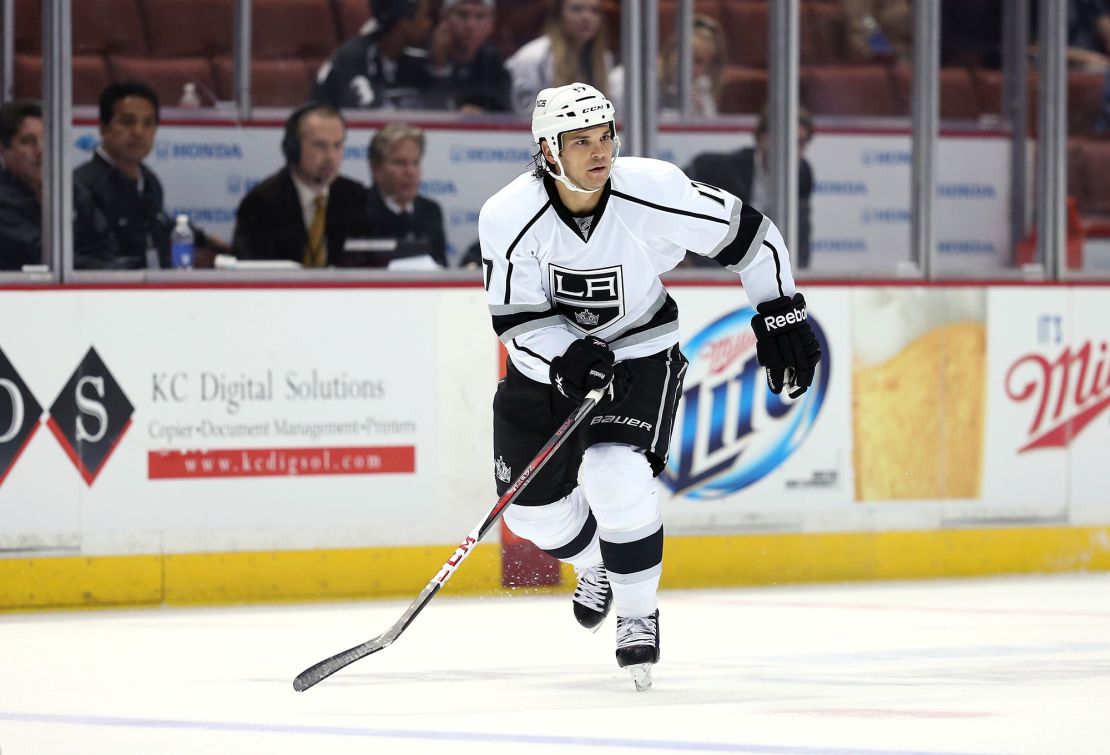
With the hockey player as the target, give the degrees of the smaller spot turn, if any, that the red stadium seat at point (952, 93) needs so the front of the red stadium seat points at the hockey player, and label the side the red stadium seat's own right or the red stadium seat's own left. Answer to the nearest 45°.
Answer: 0° — it already faces them

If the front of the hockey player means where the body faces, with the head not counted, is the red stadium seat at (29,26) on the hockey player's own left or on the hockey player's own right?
on the hockey player's own right

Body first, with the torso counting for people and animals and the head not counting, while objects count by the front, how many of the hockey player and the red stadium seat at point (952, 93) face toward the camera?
2

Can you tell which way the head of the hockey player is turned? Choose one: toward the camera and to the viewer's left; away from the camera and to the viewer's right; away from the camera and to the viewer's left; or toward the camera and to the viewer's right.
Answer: toward the camera and to the viewer's right

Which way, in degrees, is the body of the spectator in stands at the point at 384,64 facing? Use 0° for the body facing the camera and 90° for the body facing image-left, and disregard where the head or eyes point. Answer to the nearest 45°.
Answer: approximately 315°

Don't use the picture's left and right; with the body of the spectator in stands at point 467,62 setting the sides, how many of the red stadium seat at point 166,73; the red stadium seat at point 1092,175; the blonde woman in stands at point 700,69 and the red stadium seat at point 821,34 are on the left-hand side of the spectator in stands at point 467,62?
3

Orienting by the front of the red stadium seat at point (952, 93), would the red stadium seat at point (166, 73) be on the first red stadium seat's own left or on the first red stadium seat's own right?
on the first red stadium seat's own right

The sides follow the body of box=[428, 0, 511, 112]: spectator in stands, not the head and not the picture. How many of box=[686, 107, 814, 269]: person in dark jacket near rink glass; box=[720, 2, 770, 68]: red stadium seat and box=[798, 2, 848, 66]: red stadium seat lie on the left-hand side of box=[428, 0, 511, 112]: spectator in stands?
3

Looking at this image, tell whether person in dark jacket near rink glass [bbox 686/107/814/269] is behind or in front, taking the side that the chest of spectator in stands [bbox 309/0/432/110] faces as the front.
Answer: in front

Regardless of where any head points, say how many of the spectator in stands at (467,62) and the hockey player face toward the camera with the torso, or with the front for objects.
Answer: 2
